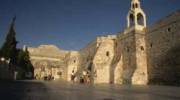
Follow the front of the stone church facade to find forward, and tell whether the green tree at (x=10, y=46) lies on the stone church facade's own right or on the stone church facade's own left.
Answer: on the stone church facade's own right
